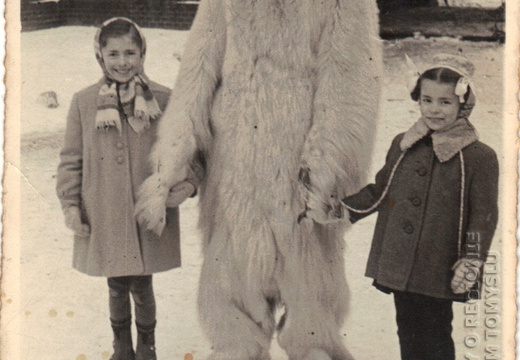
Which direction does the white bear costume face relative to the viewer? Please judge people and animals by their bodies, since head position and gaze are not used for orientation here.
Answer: toward the camera
